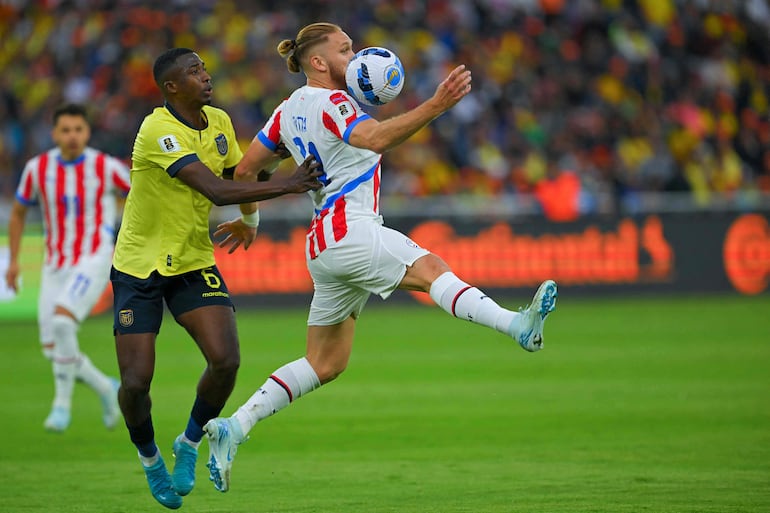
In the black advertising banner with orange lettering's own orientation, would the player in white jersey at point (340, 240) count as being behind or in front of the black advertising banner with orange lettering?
in front

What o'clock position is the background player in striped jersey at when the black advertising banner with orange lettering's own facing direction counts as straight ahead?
The background player in striped jersey is roughly at 1 o'clock from the black advertising banner with orange lettering.

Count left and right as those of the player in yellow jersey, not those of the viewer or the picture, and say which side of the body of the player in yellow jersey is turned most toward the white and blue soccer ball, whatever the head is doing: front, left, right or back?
front

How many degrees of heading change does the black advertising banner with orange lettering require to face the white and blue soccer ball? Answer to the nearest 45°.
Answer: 0° — it already faces it

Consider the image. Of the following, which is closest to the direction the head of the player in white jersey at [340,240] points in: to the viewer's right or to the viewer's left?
to the viewer's right

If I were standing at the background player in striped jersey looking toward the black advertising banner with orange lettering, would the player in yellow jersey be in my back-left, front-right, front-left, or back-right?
back-right

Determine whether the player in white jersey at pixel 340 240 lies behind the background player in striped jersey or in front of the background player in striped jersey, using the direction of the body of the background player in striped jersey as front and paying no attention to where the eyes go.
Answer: in front

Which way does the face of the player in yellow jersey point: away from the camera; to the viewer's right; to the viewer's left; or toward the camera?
to the viewer's right

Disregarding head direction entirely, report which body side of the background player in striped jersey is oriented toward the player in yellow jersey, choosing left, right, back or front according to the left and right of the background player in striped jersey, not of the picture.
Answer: front

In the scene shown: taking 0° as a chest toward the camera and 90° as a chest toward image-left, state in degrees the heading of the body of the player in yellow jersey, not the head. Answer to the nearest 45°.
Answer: approximately 315°

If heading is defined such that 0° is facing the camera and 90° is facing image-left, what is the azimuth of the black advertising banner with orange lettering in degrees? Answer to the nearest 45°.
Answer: approximately 0°

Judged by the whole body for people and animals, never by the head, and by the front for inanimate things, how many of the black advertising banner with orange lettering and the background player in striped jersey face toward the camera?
2

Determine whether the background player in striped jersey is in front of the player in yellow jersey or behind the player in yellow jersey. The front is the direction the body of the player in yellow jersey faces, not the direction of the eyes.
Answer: behind

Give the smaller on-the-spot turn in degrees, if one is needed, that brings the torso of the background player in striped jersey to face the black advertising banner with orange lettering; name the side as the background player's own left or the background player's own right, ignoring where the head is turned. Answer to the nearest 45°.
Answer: approximately 135° to the background player's own left
